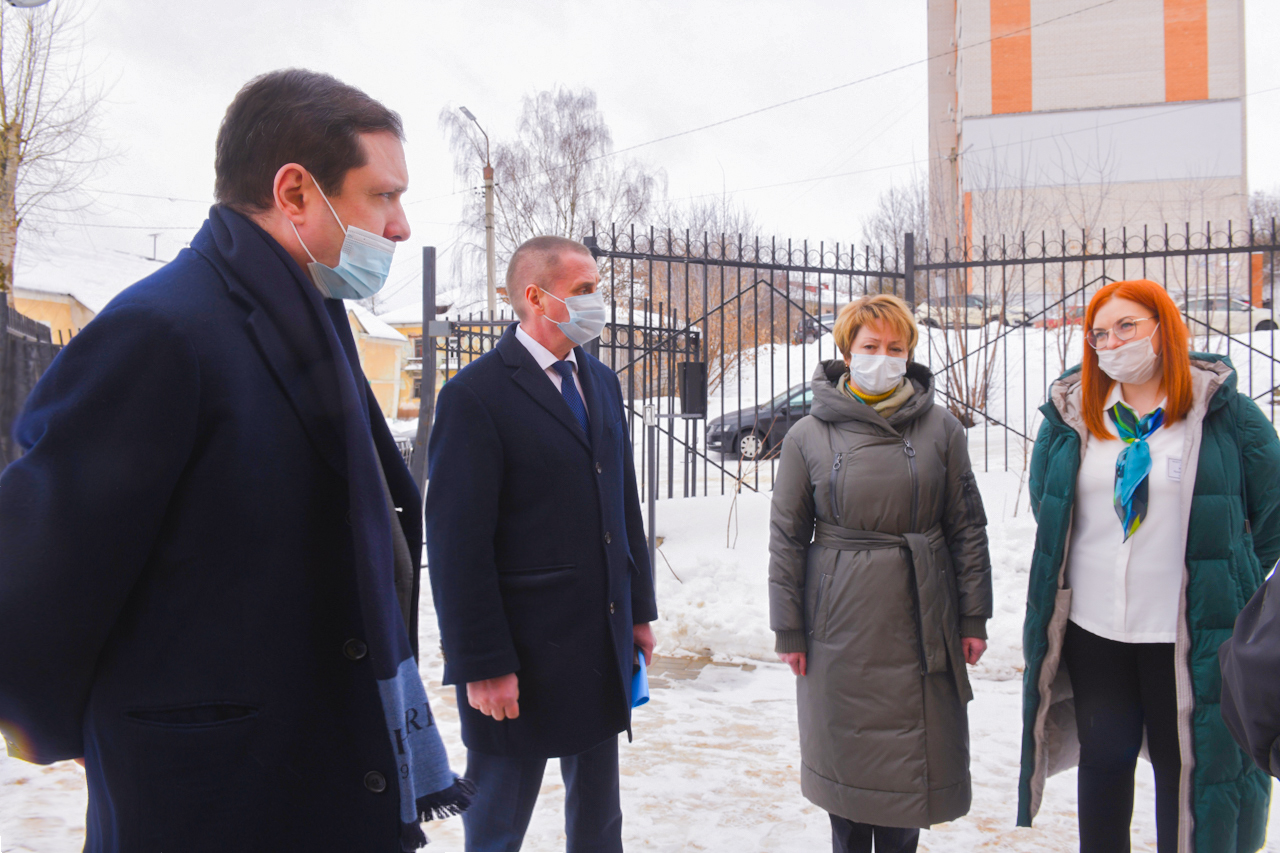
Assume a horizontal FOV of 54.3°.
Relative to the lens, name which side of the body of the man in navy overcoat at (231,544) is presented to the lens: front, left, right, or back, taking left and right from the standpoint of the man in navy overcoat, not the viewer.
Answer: right

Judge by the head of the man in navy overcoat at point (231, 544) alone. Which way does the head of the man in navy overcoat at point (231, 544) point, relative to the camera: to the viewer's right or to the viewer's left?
to the viewer's right

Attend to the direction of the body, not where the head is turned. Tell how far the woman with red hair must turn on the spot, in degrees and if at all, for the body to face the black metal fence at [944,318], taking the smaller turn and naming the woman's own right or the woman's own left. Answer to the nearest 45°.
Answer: approximately 135° to the woman's own right

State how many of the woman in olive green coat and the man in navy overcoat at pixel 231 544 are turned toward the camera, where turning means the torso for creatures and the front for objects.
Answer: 1

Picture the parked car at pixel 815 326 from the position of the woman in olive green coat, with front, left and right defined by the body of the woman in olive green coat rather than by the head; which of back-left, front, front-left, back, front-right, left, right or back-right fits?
back

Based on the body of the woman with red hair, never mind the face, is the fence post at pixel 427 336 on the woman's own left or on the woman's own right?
on the woman's own right

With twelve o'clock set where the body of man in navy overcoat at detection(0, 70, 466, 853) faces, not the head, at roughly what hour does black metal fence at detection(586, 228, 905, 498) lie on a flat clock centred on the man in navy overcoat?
The black metal fence is roughly at 10 o'clock from the man in navy overcoat.
